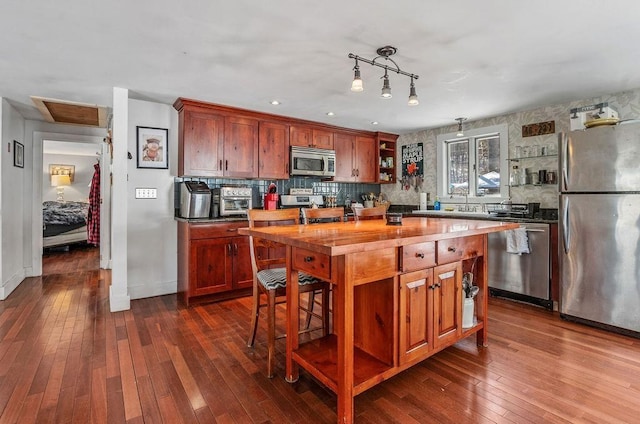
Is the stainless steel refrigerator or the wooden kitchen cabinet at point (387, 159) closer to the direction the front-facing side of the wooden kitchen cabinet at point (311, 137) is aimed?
the stainless steel refrigerator

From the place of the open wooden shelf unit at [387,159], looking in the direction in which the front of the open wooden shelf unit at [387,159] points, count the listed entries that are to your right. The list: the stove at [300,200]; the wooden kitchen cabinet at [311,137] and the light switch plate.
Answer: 3

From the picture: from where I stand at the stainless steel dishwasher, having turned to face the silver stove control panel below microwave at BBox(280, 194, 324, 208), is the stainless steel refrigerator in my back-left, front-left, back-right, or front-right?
back-left

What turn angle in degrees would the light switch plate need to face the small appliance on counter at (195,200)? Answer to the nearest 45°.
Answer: approximately 45° to its left

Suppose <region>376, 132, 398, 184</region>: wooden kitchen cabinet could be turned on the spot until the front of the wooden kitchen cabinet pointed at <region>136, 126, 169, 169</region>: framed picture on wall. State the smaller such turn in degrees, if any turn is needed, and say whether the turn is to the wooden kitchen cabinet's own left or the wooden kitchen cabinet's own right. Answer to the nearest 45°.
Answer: approximately 90° to the wooden kitchen cabinet's own right

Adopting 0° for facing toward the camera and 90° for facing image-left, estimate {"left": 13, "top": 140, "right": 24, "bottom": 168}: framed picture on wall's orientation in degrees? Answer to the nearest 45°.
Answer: approximately 315°

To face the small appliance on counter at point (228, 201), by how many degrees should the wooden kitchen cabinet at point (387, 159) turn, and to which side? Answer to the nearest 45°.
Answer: approximately 90° to its right

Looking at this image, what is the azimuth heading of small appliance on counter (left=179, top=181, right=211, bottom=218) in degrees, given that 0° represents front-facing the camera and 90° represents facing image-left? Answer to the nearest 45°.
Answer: approximately 315°
